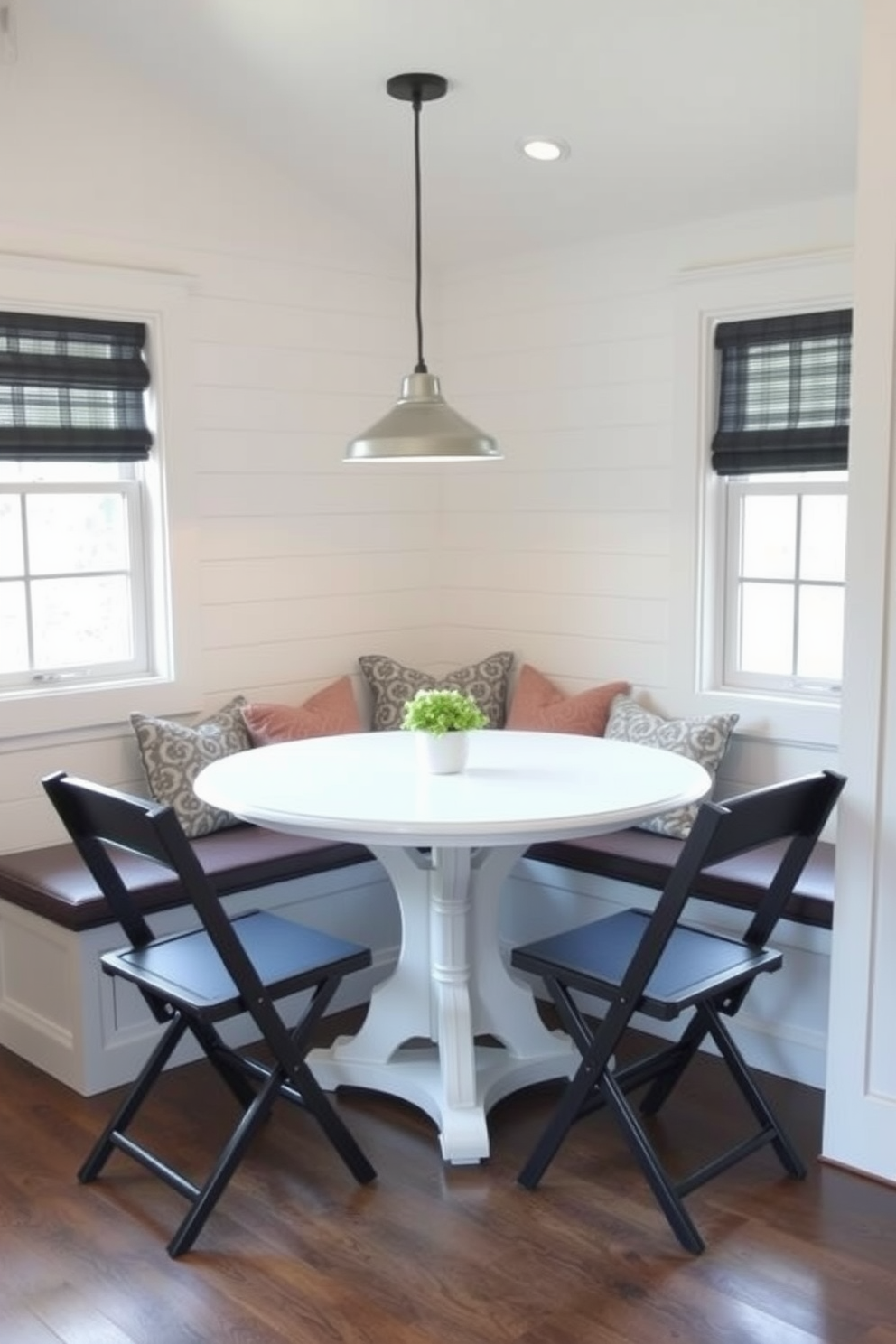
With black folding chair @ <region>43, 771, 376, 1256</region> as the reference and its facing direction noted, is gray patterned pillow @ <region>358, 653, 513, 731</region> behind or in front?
in front

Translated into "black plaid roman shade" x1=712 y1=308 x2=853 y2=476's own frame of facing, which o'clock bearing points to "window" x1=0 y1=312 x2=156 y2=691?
The window is roughly at 1 o'clock from the black plaid roman shade.

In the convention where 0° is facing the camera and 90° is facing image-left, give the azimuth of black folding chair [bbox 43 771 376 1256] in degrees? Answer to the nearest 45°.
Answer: approximately 225°

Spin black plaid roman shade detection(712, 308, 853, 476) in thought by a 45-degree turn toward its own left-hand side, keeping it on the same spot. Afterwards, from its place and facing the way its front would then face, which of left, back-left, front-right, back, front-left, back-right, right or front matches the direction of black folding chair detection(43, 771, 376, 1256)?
front-right

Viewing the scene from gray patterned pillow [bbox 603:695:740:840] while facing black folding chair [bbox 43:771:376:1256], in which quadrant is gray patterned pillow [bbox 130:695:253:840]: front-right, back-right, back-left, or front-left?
front-right

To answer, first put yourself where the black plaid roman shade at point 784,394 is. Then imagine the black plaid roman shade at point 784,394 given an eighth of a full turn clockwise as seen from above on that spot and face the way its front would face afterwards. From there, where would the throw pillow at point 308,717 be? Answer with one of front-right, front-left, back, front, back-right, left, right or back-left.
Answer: front

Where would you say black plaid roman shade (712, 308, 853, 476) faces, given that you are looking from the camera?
facing the viewer and to the left of the viewer

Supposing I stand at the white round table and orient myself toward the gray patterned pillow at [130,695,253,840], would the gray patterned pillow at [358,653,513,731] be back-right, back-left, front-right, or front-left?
front-right

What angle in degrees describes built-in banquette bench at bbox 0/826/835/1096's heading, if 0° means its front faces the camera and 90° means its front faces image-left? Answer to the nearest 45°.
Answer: approximately 0°

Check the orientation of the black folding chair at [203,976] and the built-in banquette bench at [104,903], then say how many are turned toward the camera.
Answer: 1

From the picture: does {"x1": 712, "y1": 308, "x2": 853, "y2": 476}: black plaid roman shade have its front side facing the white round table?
yes

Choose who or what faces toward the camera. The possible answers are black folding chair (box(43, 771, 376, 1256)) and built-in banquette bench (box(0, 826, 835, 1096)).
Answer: the built-in banquette bench

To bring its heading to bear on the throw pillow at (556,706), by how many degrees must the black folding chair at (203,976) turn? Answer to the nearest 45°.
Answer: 0° — it already faces it

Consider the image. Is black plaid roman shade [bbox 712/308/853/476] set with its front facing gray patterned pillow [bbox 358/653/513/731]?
no
